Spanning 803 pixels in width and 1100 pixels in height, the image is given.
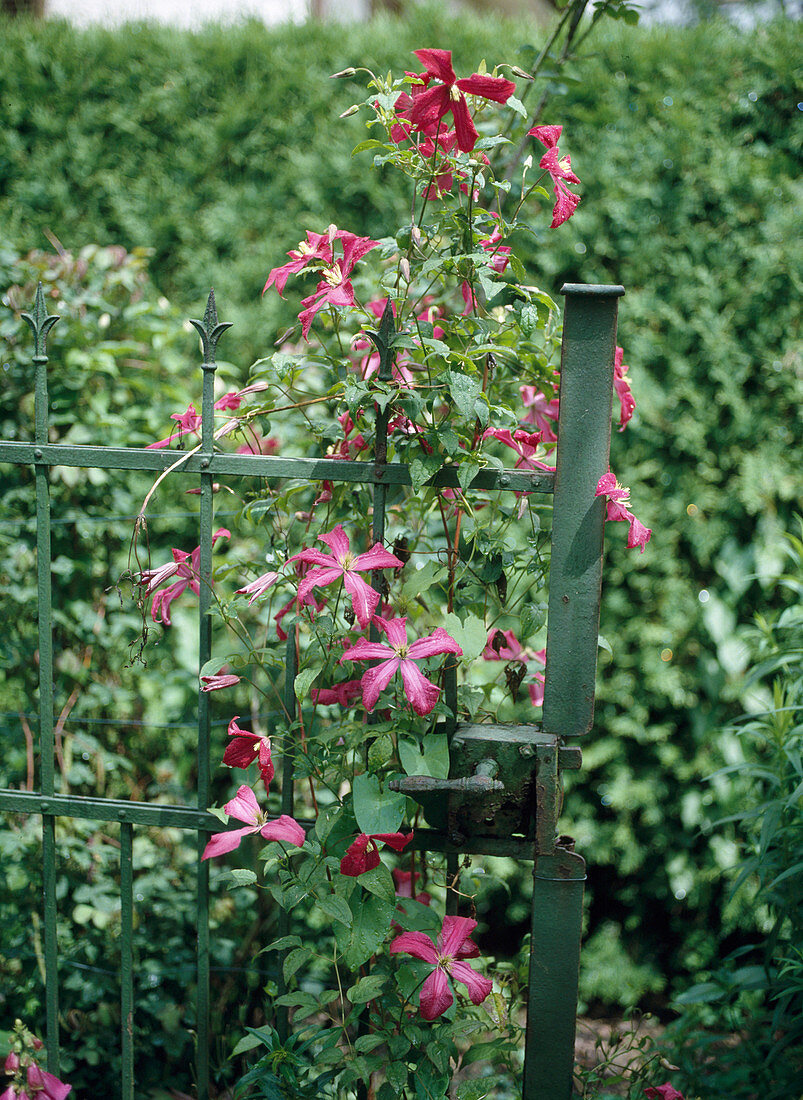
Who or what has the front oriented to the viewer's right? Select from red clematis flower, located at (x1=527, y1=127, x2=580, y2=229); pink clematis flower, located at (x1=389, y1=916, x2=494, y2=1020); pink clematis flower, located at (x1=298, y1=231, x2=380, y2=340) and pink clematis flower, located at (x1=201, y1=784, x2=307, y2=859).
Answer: the red clematis flower

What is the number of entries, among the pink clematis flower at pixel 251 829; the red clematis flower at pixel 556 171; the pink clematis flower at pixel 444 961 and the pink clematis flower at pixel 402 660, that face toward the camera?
3

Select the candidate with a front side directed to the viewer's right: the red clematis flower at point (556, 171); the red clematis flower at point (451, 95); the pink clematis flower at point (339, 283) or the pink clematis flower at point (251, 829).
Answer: the red clematis flower at point (556, 171)

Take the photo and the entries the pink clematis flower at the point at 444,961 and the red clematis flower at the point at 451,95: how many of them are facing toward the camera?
2

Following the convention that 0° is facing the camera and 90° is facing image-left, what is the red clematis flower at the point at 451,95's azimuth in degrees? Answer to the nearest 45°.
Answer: approximately 0°

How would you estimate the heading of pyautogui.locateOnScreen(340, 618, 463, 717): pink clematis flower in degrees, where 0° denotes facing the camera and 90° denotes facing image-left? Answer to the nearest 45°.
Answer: approximately 0°
